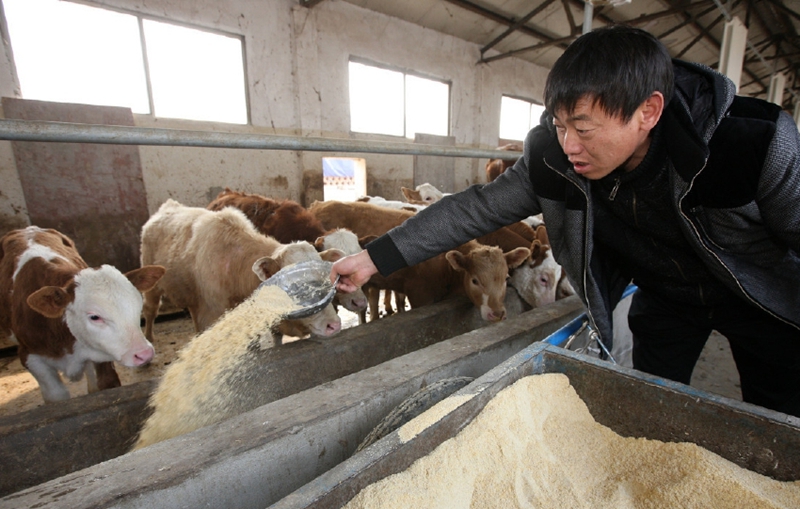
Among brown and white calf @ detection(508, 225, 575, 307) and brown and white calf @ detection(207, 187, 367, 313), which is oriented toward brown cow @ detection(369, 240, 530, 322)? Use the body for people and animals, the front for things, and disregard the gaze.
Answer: brown and white calf @ detection(207, 187, 367, 313)

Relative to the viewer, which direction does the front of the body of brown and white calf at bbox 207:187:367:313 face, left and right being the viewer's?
facing the viewer and to the right of the viewer

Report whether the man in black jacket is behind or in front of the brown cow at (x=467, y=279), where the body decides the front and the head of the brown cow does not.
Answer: in front

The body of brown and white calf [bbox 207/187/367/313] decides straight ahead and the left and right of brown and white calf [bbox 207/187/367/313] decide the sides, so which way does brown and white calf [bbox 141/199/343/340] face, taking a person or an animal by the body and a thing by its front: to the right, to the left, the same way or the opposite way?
the same way

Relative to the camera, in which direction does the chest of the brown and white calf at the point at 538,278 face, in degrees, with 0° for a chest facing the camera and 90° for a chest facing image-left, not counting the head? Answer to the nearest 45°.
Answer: approximately 315°

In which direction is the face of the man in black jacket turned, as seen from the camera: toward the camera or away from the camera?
toward the camera

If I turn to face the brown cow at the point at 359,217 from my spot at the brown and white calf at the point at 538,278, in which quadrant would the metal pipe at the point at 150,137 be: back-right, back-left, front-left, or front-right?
front-left

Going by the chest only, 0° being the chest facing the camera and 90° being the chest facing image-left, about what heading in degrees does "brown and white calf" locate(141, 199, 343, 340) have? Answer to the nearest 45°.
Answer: approximately 315°

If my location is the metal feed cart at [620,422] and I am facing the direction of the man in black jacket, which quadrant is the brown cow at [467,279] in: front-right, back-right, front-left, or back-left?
front-left

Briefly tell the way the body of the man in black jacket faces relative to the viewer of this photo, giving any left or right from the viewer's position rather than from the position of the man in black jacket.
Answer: facing the viewer and to the left of the viewer

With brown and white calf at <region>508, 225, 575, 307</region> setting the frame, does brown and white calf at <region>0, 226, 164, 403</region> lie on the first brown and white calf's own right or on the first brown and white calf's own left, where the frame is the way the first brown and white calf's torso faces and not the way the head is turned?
on the first brown and white calf's own right

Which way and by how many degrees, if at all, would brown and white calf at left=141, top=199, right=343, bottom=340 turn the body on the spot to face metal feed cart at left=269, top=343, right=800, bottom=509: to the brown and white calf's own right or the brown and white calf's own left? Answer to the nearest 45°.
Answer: approximately 45° to the brown and white calf's own right

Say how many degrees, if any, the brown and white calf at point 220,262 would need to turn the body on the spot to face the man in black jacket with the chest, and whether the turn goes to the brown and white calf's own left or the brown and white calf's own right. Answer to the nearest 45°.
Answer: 0° — it already faces them
